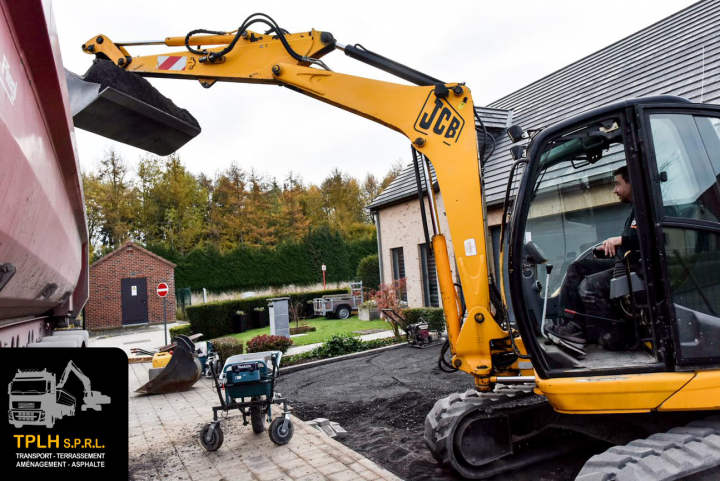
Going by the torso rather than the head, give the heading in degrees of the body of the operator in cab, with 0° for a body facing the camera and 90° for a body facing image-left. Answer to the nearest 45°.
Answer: approximately 90°

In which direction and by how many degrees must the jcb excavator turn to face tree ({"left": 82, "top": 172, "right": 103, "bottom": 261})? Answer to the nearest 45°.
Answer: approximately 45° to its right

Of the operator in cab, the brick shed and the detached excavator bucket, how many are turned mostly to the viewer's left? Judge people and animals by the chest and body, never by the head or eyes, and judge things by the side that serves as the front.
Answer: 2

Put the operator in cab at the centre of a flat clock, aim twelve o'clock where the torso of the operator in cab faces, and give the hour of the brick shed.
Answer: The brick shed is roughly at 1 o'clock from the operator in cab.

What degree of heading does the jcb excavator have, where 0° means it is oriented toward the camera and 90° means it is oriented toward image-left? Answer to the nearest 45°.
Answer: approximately 90°

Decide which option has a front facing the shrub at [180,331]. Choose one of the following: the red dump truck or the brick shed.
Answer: the brick shed

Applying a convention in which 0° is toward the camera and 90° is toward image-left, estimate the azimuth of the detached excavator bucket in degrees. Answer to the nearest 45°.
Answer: approximately 90°

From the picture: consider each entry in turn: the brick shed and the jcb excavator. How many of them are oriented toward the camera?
1

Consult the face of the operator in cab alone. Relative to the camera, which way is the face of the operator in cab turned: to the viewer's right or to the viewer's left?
to the viewer's left
